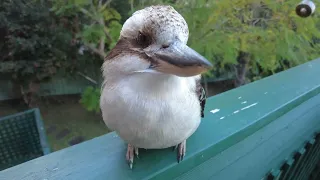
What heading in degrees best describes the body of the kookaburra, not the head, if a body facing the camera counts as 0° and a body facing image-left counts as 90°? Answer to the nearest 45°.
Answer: approximately 0°
